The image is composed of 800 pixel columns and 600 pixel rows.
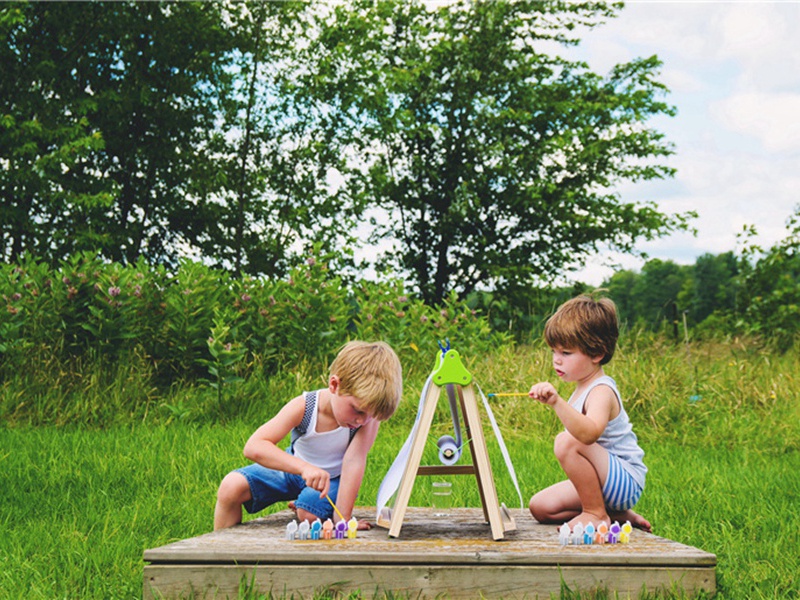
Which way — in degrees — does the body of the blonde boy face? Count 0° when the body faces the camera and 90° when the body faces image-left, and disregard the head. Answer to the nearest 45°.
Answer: approximately 315°

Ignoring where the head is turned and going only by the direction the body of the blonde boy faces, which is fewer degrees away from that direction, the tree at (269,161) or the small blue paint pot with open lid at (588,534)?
the small blue paint pot with open lid

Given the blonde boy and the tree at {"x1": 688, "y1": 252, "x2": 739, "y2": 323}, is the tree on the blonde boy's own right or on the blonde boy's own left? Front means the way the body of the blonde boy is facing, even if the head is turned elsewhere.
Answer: on the blonde boy's own left

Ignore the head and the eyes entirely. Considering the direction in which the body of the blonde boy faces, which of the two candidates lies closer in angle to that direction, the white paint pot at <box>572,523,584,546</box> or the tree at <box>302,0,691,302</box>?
the white paint pot

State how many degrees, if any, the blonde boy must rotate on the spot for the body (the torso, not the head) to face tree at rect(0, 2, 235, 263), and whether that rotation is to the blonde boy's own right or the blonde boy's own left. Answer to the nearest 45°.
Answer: approximately 135° to the blonde boy's own left
